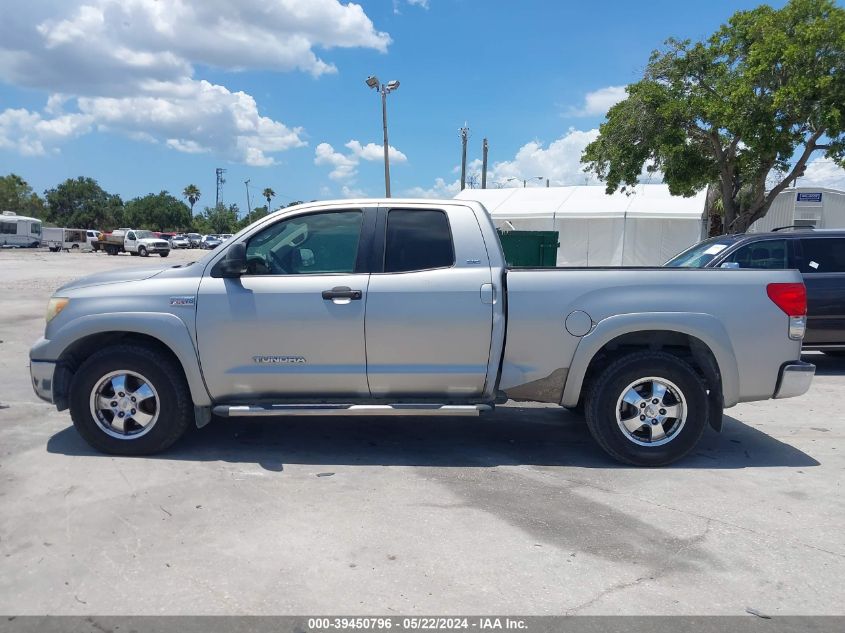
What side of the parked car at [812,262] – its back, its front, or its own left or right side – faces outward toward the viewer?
left

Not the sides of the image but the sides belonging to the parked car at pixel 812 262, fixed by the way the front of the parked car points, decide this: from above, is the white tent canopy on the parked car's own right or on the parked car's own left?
on the parked car's own right

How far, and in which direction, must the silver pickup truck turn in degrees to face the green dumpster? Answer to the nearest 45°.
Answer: approximately 90° to its right

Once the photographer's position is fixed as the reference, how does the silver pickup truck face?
facing to the left of the viewer

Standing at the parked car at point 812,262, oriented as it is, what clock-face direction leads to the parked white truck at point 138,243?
the parked white truck at point 138,243 is roughly at 1 o'clock from the parked car at point 812,262.

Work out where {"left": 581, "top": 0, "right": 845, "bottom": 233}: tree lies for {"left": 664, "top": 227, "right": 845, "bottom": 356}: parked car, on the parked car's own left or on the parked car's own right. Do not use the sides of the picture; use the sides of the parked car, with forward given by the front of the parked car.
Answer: on the parked car's own right

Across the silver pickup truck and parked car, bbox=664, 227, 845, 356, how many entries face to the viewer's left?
2

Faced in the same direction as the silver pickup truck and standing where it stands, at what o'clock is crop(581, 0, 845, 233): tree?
The tree is roughly at 4 o'clock from the silver pickup truck.

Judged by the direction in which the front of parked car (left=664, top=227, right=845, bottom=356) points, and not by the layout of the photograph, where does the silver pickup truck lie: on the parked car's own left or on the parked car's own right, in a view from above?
on the parked car's own left

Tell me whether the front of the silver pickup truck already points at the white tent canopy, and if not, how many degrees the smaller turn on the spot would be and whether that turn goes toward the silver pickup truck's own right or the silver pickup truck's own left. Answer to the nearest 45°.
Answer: approximately 90° to the silver pickup truck's own right

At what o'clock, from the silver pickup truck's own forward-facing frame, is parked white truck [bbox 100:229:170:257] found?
The parked white truck is roughly at 2 o'clock from the silver pickup truck.
